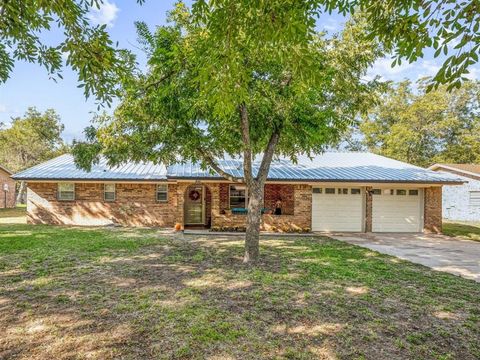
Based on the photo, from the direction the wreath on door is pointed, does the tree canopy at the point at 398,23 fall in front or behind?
in front

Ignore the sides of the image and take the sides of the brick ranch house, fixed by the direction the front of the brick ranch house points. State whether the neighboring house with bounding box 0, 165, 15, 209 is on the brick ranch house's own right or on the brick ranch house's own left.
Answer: on the brick ranch house's own right

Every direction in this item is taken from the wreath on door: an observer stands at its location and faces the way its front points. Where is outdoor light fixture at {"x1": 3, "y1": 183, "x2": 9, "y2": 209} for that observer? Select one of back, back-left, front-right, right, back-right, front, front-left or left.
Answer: back-right

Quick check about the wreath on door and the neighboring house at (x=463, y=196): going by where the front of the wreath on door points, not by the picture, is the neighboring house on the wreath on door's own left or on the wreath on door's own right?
on the wreath on door's own left

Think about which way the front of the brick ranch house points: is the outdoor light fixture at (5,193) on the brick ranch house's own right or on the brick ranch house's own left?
on the brick ranch house's own right

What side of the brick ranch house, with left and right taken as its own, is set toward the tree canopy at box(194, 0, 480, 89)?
front

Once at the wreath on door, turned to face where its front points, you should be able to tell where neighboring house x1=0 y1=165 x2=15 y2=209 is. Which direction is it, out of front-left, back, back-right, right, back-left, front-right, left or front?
back-right

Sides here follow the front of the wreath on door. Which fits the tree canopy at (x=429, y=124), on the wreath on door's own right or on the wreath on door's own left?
on the wreath on door's own left

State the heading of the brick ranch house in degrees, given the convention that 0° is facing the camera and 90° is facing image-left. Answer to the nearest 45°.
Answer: approximately 0°

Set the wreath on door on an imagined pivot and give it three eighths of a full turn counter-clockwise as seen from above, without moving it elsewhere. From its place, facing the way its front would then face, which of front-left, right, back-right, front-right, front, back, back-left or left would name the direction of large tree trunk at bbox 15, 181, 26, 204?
left

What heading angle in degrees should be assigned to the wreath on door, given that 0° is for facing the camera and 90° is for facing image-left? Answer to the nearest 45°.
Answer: approximately 0°
